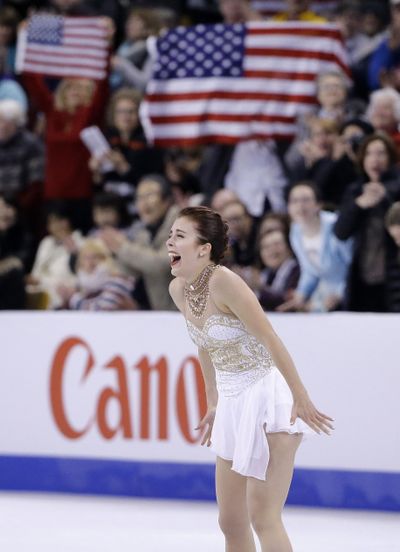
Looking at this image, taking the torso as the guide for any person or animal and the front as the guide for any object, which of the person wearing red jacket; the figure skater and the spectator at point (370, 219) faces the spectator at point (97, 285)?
the person wearing red jacket

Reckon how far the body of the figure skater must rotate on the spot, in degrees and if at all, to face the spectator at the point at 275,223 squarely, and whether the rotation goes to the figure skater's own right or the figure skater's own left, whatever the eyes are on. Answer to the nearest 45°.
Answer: approximately 135° to the figure skater's own right

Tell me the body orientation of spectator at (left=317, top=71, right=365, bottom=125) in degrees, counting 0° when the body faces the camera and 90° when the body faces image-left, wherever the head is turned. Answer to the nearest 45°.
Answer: approximately 0°

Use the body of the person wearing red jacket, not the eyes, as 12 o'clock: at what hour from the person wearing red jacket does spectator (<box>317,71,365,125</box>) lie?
The spectator is roughly at 10 o'clock from the person wearing red jacket.

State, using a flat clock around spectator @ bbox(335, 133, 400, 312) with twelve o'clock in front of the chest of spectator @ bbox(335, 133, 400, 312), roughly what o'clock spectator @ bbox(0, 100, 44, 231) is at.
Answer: spectator @ bbox(0, 100, 44, 231) is roughly at 4 o'clock from spectator @ bbox(335, 133, 400, 312).

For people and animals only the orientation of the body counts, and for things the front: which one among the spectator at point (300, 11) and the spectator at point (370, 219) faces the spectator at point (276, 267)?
the spectator at point (300, 11)

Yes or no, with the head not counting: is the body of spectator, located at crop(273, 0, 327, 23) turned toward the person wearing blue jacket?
yes
